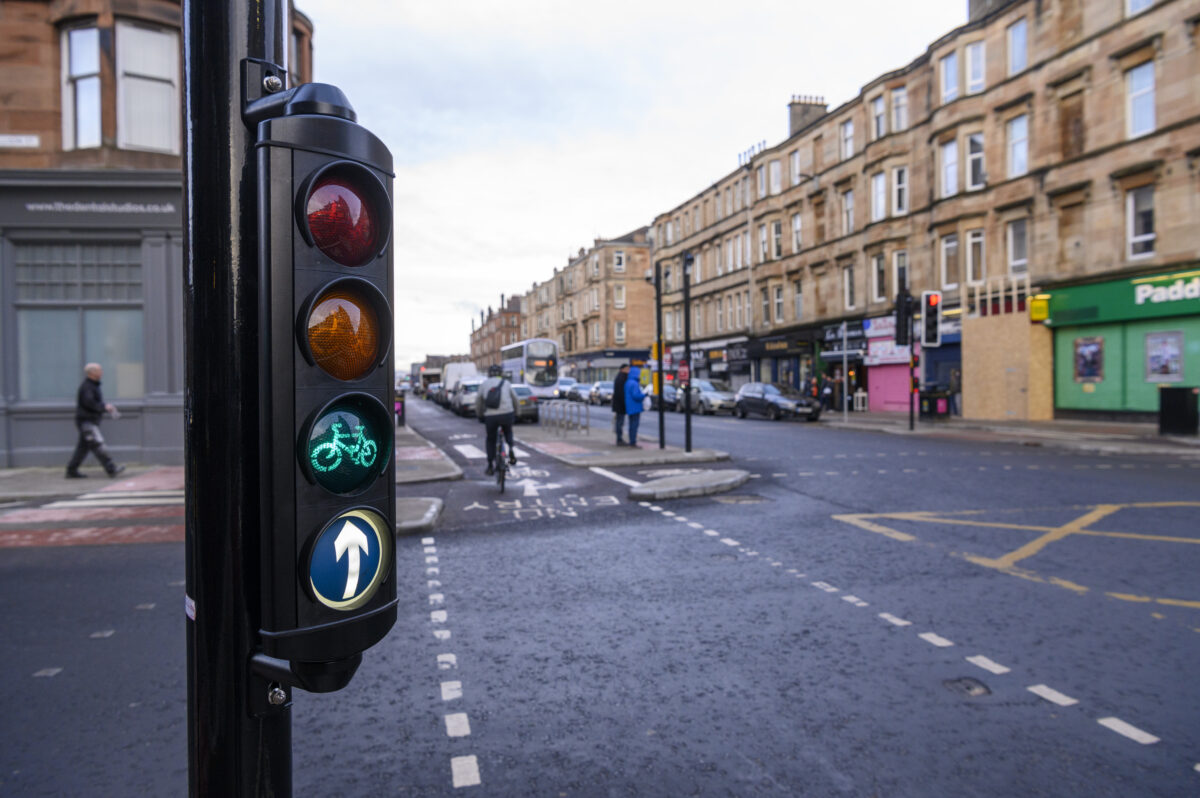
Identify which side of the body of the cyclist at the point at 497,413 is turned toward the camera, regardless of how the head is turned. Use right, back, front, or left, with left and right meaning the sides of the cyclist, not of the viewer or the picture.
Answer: back

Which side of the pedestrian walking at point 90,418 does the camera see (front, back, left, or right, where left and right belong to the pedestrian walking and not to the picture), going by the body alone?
right

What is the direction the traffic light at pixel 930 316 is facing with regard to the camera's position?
facing the viewer

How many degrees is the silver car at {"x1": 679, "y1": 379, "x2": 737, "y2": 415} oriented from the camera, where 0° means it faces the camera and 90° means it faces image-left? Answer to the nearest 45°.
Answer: approximately 315°

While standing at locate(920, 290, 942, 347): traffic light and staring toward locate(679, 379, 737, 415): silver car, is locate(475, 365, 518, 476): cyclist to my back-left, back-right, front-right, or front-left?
back-left

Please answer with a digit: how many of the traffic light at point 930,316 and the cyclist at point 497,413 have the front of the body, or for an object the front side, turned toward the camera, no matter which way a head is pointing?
1

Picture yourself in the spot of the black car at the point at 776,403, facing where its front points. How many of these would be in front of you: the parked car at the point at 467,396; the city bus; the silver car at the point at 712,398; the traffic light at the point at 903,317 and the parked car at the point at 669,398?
1

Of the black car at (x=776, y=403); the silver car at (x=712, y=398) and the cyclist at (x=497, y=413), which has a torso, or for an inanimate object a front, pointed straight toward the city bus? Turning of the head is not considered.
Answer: the cyclist

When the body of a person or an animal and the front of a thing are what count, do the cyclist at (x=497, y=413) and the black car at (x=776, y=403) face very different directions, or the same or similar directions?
very different directions

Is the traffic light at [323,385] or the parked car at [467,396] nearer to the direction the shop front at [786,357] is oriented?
the parked car

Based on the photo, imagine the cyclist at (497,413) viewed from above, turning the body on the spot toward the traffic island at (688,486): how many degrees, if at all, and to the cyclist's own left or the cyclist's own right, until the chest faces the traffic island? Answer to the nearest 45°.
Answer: approximately 135° to the cyclist's own right

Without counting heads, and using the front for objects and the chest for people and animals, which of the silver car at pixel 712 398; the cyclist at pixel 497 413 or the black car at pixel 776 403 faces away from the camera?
the cyclist

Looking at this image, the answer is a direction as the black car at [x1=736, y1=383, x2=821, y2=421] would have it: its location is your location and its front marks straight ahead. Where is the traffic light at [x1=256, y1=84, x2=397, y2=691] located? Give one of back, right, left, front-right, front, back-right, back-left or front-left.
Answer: front-right

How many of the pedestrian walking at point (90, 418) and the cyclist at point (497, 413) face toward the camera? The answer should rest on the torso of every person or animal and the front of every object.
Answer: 0

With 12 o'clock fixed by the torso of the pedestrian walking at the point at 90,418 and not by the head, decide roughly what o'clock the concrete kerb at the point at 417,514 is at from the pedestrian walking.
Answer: The concrete kerb is roughly at 2 o'clock from the pedestrian walking.

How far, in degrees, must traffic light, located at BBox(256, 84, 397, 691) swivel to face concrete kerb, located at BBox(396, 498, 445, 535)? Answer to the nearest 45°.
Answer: approximately 135° to its left

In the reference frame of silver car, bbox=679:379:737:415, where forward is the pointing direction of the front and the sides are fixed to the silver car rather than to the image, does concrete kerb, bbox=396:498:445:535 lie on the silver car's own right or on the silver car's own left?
on the silver car's own right

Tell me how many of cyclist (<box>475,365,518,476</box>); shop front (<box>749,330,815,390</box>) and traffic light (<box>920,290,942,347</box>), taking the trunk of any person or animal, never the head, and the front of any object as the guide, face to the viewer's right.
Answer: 0

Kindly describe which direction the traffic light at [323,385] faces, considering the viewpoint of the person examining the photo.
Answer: facing the viewer and to the right of the viewer
